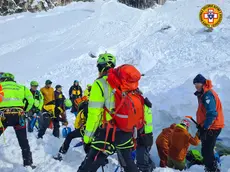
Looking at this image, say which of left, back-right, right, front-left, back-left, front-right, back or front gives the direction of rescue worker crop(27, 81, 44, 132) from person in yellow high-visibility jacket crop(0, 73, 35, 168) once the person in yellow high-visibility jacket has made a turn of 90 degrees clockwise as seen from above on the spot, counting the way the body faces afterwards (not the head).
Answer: left

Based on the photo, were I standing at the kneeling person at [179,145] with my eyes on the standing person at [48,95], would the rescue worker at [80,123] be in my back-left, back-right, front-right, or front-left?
front-left

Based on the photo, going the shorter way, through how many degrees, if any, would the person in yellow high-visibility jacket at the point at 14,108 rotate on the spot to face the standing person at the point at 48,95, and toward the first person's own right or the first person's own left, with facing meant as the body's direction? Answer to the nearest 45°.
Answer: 0° — they already face them

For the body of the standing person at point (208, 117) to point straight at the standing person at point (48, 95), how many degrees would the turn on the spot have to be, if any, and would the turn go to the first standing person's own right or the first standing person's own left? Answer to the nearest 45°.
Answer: approximately 45° to the first standing person's own right

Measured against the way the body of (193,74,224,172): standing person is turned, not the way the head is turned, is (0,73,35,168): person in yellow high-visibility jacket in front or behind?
in front

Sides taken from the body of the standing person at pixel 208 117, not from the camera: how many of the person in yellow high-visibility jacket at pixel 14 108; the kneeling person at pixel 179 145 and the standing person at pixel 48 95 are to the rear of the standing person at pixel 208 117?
0

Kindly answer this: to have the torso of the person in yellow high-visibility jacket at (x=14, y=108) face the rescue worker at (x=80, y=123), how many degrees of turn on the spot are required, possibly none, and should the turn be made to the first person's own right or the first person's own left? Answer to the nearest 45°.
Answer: approximately 90° to the first person's own right

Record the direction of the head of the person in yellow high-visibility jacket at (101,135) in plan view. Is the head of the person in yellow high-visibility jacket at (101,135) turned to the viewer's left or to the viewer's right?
to the viewer's left

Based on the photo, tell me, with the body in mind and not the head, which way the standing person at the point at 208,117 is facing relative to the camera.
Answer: to the viewer's left

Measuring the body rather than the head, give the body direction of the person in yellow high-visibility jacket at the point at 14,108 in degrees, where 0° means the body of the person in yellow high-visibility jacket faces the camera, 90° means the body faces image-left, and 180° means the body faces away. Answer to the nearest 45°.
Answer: approximately 180°

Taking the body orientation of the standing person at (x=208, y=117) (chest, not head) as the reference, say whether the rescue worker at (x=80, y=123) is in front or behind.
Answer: in front
